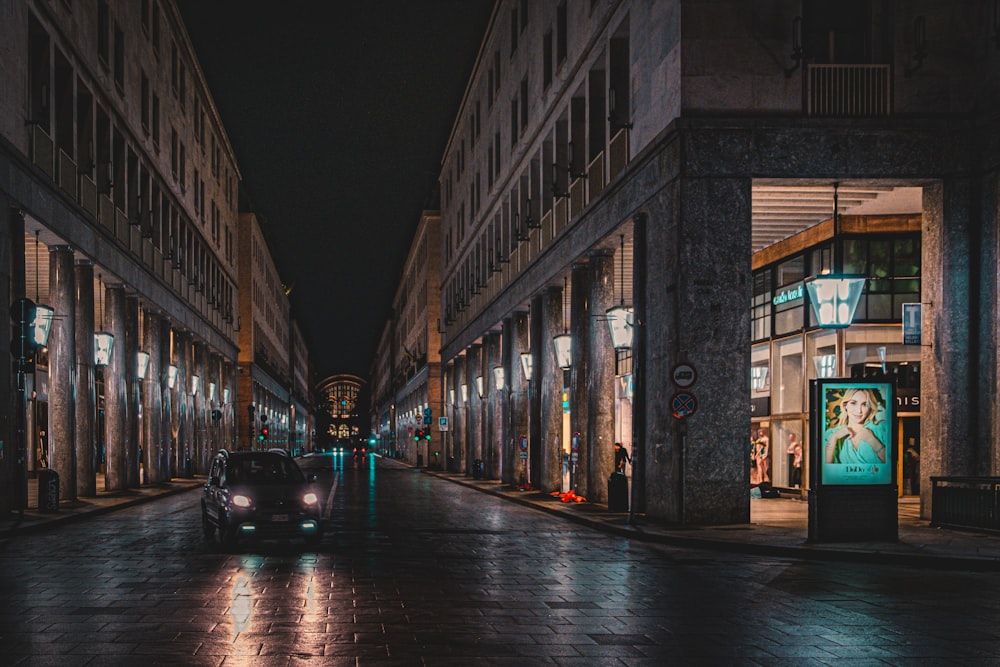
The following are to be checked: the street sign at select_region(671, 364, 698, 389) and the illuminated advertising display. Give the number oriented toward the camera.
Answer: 2

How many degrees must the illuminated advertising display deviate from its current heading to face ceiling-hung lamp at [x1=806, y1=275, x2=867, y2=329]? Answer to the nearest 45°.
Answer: approximately 180°
